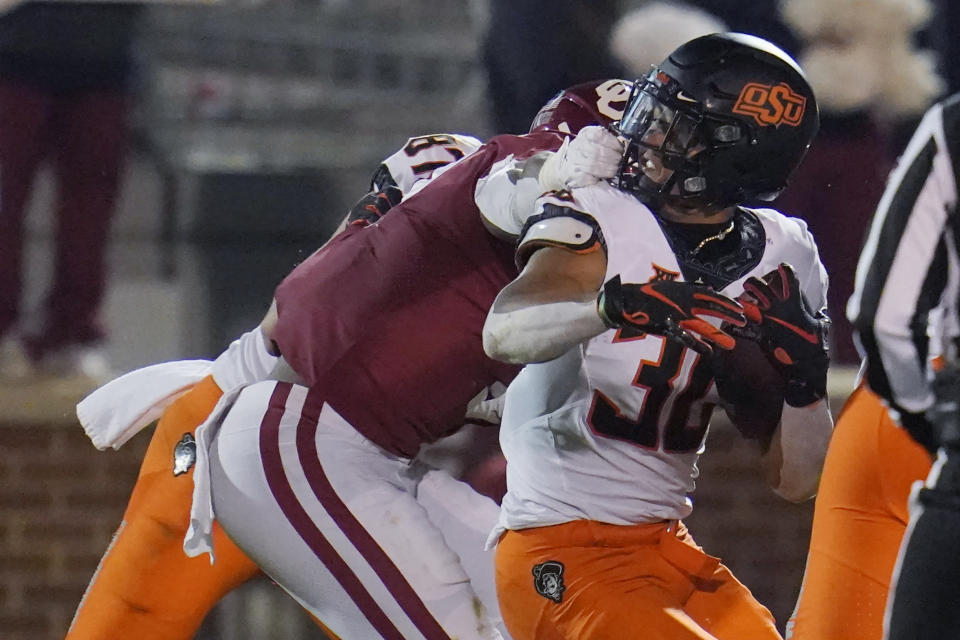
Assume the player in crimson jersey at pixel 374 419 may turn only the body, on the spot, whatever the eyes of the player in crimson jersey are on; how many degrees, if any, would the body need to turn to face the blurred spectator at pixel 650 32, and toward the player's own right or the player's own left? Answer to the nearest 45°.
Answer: approximately 90° to the player's own left

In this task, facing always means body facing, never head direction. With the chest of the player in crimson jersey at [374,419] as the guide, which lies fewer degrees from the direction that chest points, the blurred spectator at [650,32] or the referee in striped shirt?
the referee in striped shirt

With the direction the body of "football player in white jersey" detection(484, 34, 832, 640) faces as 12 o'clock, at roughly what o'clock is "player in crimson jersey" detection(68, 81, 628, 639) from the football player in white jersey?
The player in crimson jersey is roughly at 5 o'clock from the football player in white jersey.

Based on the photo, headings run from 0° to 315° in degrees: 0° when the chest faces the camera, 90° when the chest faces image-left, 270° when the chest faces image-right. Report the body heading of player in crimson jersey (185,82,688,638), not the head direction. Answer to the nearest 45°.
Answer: approximately 270°

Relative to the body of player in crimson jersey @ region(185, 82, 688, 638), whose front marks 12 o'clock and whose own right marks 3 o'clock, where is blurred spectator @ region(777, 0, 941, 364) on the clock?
The blurred spectator is roughly at 10 o'clock from the player in crimson jersey.

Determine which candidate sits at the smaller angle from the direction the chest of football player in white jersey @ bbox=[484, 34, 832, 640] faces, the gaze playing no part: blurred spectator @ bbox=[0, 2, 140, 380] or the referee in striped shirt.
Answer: the referee in striped shirt

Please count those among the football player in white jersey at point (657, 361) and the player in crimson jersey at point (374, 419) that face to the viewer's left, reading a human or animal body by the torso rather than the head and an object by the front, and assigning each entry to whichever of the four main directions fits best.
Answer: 0

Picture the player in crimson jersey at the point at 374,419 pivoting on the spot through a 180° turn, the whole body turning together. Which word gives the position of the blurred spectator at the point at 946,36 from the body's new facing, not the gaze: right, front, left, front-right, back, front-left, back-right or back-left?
back-right

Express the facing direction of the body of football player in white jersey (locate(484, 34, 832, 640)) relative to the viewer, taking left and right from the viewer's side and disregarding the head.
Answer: facing the viewer and to the right of the viewer
